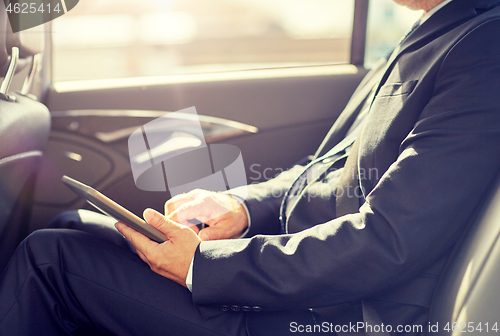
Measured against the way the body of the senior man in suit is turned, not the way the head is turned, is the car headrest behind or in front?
in front

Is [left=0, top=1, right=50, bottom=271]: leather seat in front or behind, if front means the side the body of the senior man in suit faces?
in front

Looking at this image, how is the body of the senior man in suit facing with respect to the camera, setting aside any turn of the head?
to the viewer's left
